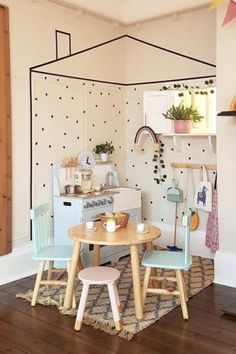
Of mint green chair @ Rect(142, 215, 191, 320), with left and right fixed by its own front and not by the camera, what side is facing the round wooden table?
front

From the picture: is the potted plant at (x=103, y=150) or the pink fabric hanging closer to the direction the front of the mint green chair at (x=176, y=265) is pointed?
the potted plant

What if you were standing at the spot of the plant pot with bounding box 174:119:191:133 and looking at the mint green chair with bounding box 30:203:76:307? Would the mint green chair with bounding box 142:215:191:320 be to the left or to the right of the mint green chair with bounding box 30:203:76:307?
left

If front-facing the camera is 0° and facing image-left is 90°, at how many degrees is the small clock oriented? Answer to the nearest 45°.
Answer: approximately 315°

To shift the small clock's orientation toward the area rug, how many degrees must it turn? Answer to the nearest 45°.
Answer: approximately 45° to its right

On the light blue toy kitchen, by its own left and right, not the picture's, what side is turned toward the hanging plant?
left

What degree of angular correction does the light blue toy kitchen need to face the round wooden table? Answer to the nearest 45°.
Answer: approximately 45° to its right

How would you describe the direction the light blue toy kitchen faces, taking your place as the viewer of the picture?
facing the viewer and to the right of the viewer

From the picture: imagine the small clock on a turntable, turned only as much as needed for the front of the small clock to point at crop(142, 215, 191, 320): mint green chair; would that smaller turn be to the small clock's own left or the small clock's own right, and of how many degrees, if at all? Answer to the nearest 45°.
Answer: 0° — it already faces it

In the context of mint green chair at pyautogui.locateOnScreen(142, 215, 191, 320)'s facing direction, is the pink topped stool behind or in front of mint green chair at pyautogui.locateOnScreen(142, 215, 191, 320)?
in front

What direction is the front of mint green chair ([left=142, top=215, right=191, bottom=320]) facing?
to the viewer's left

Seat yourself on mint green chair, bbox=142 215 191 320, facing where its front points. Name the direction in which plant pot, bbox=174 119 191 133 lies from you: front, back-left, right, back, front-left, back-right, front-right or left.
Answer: right

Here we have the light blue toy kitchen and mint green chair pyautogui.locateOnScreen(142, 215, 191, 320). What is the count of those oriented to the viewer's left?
1

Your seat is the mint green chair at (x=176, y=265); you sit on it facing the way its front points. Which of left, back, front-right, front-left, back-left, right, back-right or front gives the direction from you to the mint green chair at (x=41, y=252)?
front

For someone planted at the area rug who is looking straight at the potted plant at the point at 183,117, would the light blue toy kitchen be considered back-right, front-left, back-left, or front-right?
front-left

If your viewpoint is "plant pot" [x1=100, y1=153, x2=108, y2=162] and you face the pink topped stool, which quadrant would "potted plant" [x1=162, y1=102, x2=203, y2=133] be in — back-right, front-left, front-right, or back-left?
front-left

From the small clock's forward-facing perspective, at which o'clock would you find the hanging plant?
The hanging plant is roughly at 10 o'clock from the small clock.

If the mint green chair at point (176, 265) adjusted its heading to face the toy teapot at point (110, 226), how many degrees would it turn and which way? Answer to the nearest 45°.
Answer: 0° — it already faces it
